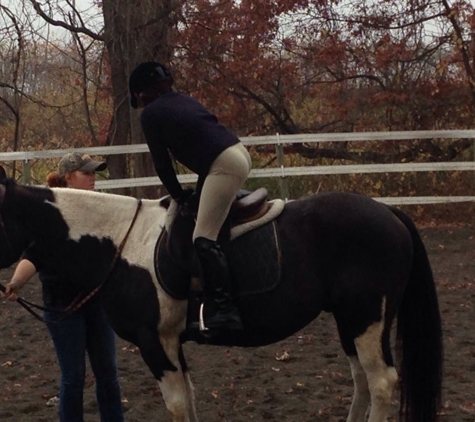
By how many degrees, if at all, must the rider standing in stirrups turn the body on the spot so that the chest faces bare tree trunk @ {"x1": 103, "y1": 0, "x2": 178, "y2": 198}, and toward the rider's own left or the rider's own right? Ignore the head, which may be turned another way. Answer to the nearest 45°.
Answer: approximately 90° to the rider's own right

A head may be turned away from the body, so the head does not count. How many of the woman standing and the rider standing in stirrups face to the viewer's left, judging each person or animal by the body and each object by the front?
1

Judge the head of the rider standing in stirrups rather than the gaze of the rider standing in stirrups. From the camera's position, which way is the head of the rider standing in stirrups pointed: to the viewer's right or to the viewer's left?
to the viewer's left

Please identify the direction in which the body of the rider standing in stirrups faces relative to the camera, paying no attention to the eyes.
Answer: to the viewer's left

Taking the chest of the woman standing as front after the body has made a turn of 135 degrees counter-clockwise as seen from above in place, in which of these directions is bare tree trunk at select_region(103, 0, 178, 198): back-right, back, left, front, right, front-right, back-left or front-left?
front

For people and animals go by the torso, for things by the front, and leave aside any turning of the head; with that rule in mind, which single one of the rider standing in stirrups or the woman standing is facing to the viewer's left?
the rider standing in stirrups

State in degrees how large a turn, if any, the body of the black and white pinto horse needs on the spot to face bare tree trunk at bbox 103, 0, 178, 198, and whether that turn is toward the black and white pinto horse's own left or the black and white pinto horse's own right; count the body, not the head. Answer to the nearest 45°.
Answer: approximately 90° to the black and white pinto horse's own right

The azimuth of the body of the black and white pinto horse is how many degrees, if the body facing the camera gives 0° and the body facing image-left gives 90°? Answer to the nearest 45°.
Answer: approximately 90°
